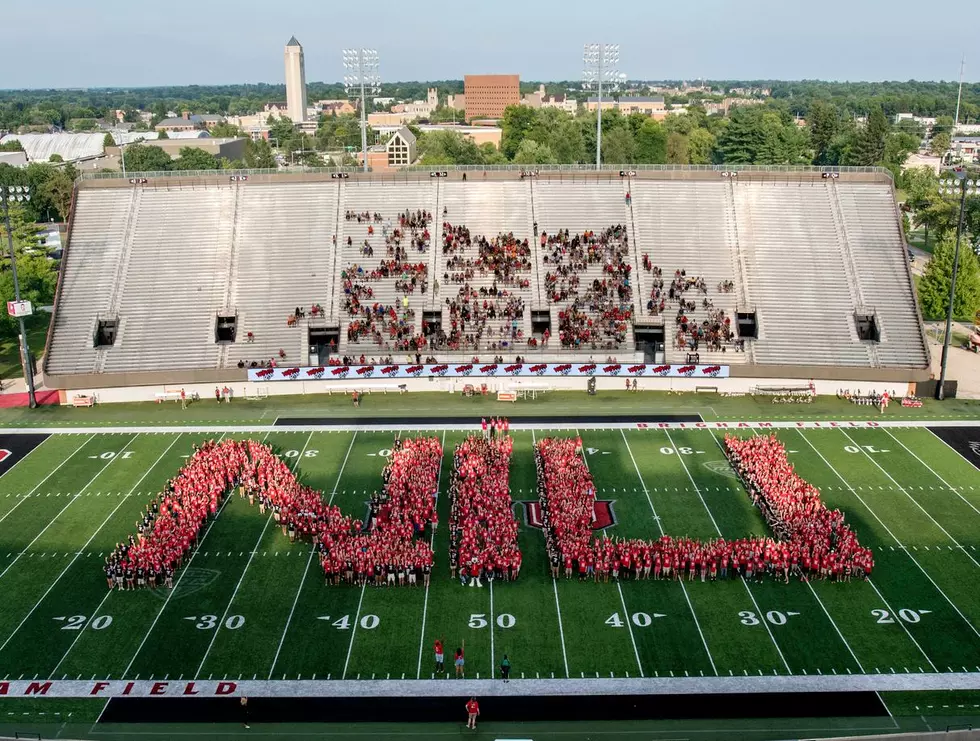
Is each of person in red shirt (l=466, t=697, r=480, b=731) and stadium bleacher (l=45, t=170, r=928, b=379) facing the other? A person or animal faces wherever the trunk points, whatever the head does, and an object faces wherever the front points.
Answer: yes

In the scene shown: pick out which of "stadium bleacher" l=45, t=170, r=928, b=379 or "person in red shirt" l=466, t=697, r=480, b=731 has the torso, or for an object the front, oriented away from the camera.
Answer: the person in red shirt

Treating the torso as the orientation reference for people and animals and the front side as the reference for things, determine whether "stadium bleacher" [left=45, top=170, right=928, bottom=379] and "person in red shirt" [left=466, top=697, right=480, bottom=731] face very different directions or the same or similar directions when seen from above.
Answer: very different directions

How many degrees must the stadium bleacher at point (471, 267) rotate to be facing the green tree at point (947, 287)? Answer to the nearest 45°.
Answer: approximately 90° to its left

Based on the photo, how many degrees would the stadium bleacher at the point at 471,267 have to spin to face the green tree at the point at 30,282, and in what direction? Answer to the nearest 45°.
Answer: approximately 90° to its right

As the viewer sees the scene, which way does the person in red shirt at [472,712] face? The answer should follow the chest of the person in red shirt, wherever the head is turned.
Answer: away from the camera

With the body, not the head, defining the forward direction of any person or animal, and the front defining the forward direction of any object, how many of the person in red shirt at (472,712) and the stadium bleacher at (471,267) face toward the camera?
1

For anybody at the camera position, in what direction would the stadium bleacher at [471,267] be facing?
facing the viewer
